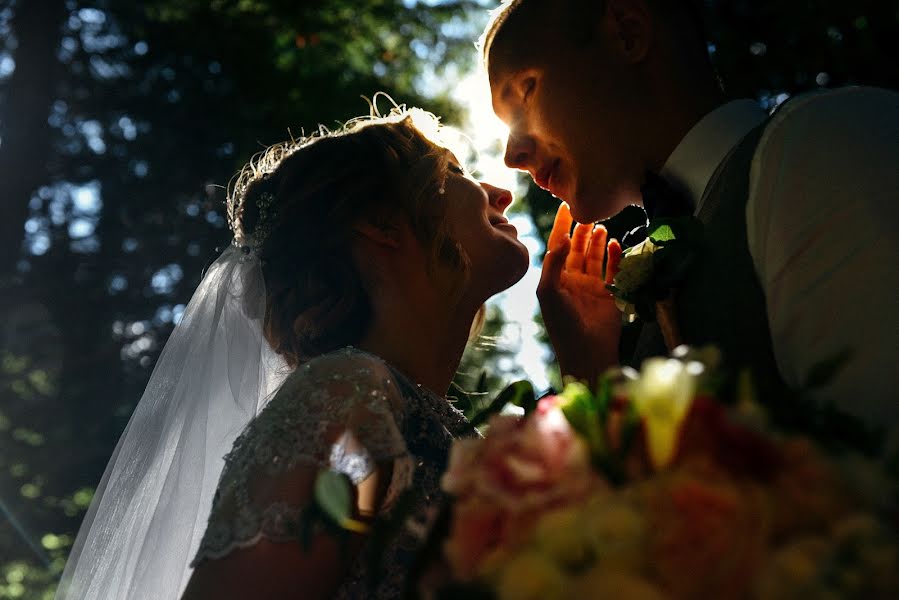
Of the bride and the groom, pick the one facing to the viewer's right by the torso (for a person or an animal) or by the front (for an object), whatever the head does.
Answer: the bride

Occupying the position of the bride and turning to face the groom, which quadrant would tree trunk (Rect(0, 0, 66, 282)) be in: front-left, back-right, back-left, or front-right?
back-left

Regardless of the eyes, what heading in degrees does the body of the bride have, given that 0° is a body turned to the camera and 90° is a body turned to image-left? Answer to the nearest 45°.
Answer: approximately 270°

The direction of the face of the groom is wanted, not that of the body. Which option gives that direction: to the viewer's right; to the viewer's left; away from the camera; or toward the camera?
to the viewer's left

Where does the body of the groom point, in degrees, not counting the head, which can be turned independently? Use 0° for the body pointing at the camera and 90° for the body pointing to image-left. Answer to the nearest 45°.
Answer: approximately 90°

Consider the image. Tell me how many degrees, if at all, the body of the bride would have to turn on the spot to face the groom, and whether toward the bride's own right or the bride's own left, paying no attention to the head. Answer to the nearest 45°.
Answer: approximately 45° to the bride's own right

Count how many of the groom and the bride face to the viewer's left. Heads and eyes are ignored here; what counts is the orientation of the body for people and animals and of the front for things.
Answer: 1

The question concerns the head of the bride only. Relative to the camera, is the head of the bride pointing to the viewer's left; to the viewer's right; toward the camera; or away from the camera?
to the viewer's right

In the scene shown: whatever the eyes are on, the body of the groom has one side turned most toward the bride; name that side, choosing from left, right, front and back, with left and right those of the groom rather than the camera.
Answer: front
